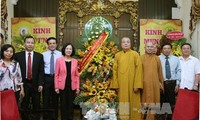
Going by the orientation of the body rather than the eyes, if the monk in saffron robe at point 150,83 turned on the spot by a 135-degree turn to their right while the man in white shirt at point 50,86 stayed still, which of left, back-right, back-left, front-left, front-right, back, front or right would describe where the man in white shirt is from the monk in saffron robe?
front-left

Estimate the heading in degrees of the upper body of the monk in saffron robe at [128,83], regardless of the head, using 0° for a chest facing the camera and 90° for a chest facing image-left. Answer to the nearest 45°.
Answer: approximately 0°

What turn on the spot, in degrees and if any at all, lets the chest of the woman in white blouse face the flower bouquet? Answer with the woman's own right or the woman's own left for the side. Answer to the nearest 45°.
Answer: approximately 90° to the woman's own left

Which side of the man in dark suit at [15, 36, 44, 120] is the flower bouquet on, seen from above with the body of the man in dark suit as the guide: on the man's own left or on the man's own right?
on the man's own left

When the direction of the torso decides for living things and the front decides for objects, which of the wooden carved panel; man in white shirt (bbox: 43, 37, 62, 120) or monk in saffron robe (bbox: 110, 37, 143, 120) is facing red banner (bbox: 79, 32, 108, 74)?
the wooden carved panel

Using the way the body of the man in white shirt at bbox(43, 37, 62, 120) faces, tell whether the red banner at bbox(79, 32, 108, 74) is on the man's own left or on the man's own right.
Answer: on the man's own left

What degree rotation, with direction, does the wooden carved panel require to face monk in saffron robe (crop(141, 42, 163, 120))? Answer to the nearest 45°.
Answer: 0° — it already faces them

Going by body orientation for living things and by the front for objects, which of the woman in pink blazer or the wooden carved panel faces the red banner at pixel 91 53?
the wooden carved panel
